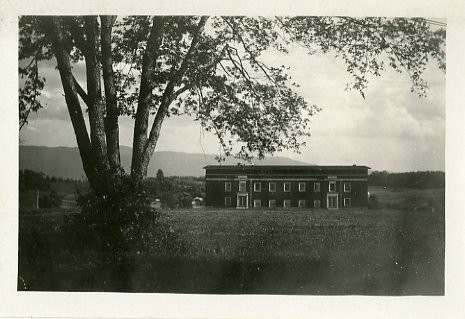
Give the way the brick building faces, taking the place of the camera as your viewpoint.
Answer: facing the viewer

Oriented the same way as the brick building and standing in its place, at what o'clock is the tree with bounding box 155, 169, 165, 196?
The tree is roughly at 3 o'clock from the brick building.

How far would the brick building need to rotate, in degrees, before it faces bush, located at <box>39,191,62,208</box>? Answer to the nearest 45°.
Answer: approximately 90° to its right
